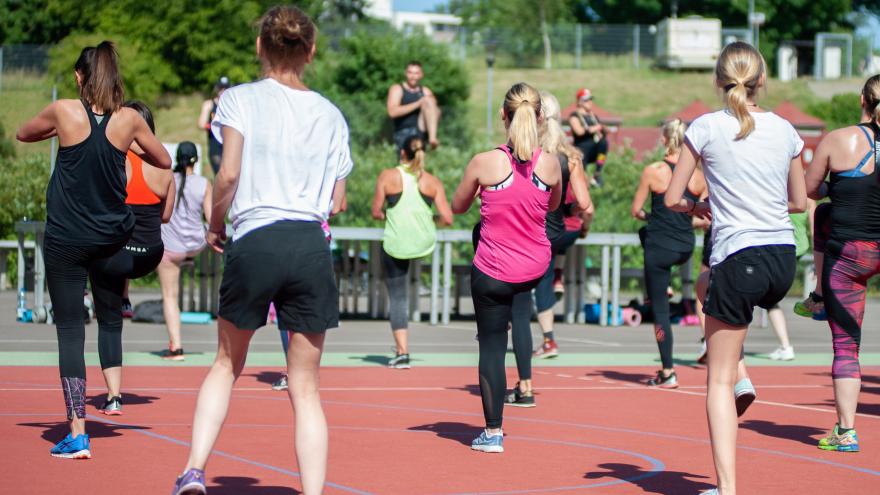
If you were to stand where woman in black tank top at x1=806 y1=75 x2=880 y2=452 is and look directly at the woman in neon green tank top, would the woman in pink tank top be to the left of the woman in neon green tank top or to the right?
left

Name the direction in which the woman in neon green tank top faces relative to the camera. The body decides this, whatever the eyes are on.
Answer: away from the camera

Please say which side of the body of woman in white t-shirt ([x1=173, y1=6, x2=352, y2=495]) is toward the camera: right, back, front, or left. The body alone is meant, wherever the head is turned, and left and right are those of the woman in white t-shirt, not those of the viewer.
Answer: back

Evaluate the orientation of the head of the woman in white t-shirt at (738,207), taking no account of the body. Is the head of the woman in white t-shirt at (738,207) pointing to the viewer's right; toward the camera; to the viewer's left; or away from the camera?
away from the camera

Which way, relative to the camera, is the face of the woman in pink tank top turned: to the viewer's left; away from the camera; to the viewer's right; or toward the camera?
away from the camera

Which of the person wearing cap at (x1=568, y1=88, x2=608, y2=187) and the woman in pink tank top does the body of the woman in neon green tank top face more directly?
the person wearing cap

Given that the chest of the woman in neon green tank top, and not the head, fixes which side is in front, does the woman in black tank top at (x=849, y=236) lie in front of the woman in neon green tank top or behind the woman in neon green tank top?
behind

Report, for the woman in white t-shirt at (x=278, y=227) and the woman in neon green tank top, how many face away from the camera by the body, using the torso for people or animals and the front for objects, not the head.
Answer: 2

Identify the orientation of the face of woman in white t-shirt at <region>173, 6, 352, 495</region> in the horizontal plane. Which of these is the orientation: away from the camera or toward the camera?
away from the camera

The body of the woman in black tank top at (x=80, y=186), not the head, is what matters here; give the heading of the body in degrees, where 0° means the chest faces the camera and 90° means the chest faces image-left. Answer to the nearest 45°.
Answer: approximately 180°

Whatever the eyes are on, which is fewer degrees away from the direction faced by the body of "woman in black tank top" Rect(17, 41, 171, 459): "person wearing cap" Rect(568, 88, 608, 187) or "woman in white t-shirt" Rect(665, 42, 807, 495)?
the person wearing cap

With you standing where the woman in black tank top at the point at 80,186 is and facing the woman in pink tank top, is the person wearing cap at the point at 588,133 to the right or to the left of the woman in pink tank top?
left
